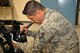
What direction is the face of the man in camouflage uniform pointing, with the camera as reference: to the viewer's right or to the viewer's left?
to the viewer's left

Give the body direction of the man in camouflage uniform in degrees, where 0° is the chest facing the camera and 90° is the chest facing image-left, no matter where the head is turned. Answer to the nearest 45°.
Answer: approximately 90°
